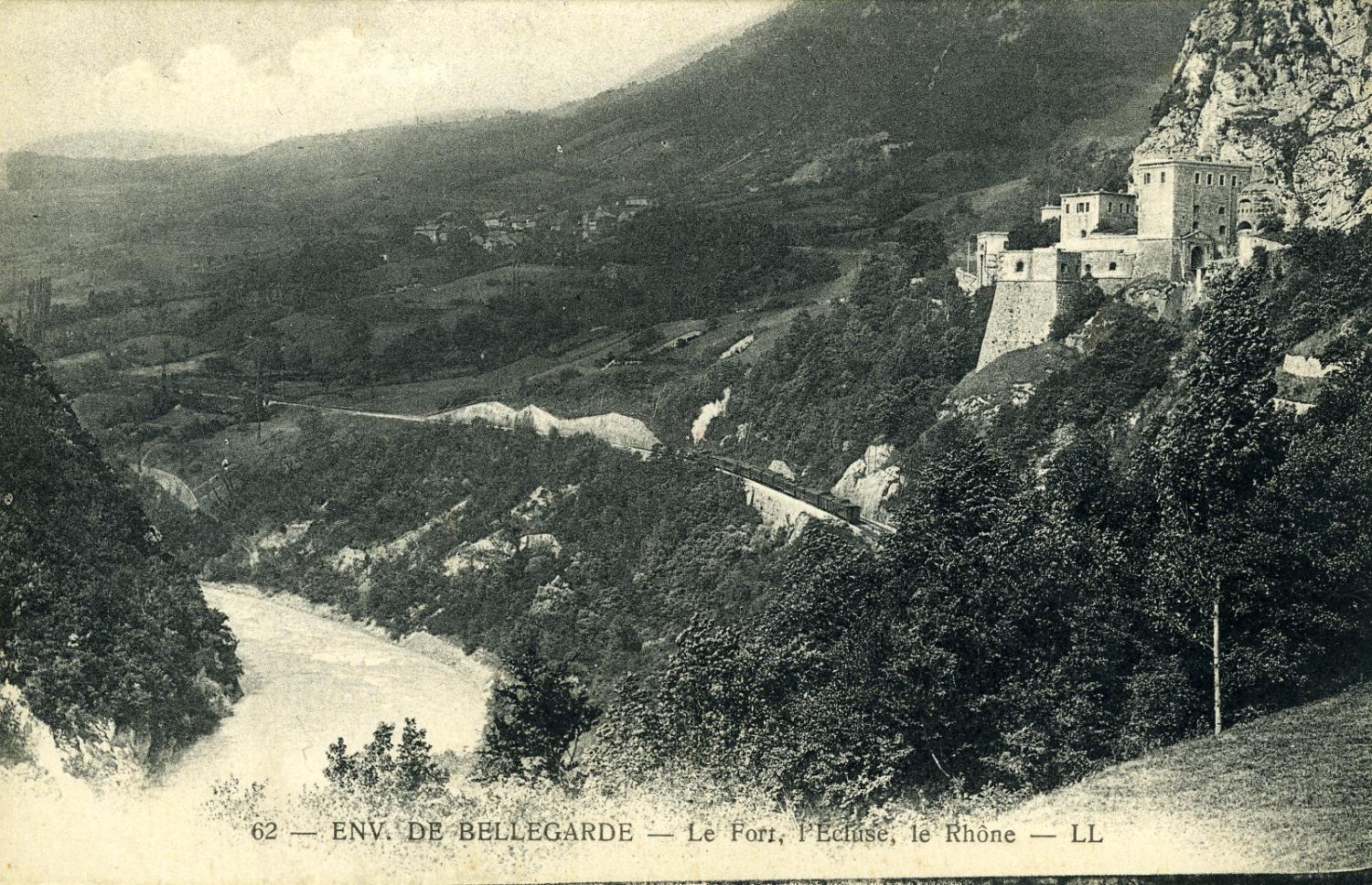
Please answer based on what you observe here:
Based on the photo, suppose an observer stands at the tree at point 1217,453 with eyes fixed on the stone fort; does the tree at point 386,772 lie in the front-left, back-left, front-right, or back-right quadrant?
back-left
